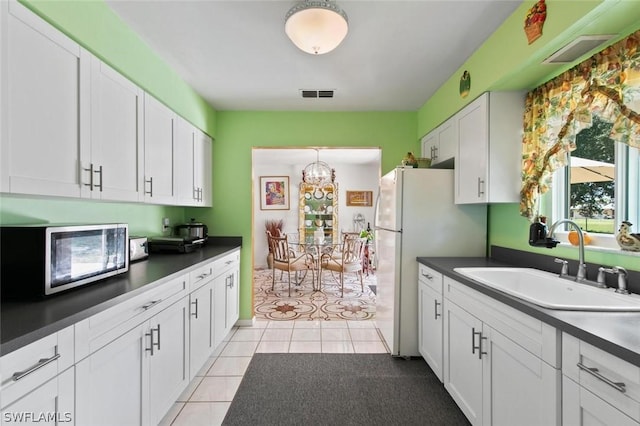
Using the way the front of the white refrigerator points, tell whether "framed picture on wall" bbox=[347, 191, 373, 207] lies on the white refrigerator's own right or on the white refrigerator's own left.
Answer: on the white refrigerator's own right

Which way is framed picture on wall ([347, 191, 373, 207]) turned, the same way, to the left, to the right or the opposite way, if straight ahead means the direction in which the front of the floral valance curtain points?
to the left

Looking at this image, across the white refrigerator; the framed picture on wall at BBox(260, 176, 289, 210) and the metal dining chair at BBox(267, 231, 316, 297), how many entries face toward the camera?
1

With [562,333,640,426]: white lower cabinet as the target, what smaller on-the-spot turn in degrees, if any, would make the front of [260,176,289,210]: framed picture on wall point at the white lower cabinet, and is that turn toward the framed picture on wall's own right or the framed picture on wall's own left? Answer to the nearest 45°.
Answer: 0° — it already faces it

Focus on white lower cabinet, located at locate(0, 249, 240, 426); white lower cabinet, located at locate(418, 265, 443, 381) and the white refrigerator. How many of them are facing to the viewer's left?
2

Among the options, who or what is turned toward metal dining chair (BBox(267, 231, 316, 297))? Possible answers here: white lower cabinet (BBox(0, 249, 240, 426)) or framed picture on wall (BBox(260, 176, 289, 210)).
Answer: the framed picture on wall

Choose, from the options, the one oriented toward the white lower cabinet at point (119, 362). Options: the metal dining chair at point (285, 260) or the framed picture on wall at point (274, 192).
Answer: the framed picture on wall

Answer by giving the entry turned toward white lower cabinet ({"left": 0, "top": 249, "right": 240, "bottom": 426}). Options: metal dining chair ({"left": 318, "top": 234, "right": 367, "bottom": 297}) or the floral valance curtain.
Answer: the floral valance curtain

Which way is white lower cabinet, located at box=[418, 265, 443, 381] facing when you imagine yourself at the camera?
facing to the left of the viewer

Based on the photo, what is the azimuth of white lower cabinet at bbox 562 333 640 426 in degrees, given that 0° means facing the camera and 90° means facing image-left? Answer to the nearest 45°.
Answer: approximately 45°

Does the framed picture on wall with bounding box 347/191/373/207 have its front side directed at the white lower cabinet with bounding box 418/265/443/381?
yes

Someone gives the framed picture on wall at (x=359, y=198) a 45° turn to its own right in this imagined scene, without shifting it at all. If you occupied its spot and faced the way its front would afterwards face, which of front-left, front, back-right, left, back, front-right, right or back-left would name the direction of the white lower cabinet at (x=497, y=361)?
front-left

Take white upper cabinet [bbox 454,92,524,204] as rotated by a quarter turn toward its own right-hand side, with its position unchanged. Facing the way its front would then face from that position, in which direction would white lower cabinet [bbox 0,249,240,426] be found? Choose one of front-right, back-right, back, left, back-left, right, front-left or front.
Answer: left

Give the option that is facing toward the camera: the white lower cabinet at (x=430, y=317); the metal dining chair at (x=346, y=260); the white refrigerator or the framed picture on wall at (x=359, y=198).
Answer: the framed picture on wall

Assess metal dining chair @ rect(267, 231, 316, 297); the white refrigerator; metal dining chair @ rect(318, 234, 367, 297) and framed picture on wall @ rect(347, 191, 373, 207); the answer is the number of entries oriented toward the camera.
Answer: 1

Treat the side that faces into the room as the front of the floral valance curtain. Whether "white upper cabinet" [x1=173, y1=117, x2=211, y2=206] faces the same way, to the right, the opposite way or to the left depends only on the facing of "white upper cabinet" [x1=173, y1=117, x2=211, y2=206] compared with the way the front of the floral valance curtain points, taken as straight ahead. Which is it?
the opposite way

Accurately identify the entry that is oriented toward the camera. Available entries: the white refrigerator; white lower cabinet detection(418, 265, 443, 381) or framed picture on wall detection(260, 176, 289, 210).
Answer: the framed picture on wall

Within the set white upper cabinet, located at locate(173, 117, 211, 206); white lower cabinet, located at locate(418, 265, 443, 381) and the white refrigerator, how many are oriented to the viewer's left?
2

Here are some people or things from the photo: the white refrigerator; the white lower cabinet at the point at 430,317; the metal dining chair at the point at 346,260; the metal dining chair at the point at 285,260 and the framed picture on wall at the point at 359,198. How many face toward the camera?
1

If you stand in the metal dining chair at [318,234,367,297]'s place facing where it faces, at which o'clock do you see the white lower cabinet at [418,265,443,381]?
The white lower cabinet is roughly at 7 o'clock from the metal dining chair.
